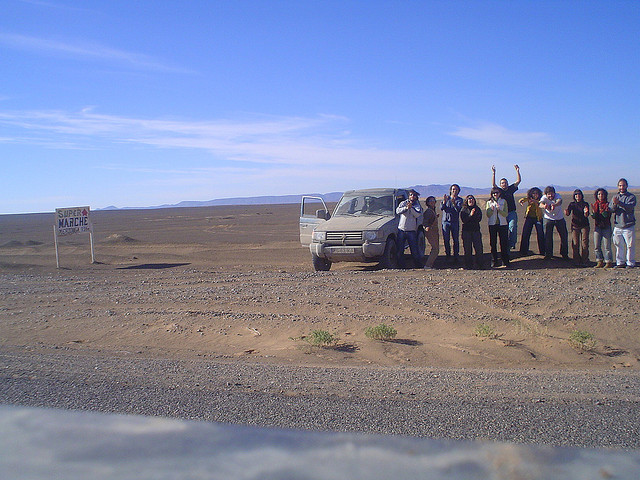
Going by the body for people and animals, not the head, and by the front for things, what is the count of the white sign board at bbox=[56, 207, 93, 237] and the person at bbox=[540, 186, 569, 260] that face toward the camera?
2

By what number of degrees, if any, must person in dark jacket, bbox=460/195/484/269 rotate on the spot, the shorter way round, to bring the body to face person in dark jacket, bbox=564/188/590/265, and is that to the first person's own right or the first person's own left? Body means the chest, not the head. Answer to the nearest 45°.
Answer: approximately 90° to the first person's own left

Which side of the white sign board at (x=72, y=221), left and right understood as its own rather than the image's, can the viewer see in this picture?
front

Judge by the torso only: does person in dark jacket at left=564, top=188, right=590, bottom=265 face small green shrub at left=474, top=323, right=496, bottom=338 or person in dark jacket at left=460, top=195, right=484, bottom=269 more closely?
the small green shrub

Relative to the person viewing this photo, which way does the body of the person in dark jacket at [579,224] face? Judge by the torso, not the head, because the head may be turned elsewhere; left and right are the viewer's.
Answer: facing the viewer

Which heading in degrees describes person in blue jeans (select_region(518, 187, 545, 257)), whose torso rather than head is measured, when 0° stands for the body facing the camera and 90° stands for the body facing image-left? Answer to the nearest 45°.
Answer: approximately 0°

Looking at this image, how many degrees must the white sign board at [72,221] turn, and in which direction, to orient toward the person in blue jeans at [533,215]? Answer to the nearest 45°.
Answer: approximately 45° to its left

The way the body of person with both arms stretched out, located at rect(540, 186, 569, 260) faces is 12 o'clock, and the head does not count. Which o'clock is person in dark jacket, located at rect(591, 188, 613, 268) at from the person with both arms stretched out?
The person in dark jacket is roughly at 10 o'clock from the person with both arms stretched out.

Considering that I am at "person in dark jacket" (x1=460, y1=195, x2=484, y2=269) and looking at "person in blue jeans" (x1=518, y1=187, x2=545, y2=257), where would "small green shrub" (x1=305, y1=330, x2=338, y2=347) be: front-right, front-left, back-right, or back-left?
back-right

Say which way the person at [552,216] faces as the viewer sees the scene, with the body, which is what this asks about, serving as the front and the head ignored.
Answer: toward the camera

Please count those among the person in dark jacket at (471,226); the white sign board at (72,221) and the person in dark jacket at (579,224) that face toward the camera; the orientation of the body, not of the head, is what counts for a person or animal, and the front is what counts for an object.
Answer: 3

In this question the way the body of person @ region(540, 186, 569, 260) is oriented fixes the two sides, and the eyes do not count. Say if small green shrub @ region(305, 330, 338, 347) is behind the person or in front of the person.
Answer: in front

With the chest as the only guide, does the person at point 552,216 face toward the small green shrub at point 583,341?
yes

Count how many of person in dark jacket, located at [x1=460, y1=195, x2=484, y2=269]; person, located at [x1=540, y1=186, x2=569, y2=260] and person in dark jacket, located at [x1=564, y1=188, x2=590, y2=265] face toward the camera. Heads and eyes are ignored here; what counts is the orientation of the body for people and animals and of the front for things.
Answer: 3

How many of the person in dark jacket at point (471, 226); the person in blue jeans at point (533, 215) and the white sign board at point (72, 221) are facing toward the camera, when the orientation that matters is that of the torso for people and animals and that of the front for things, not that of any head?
3

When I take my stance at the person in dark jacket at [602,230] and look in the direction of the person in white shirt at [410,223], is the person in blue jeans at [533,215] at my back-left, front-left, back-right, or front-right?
front-right
